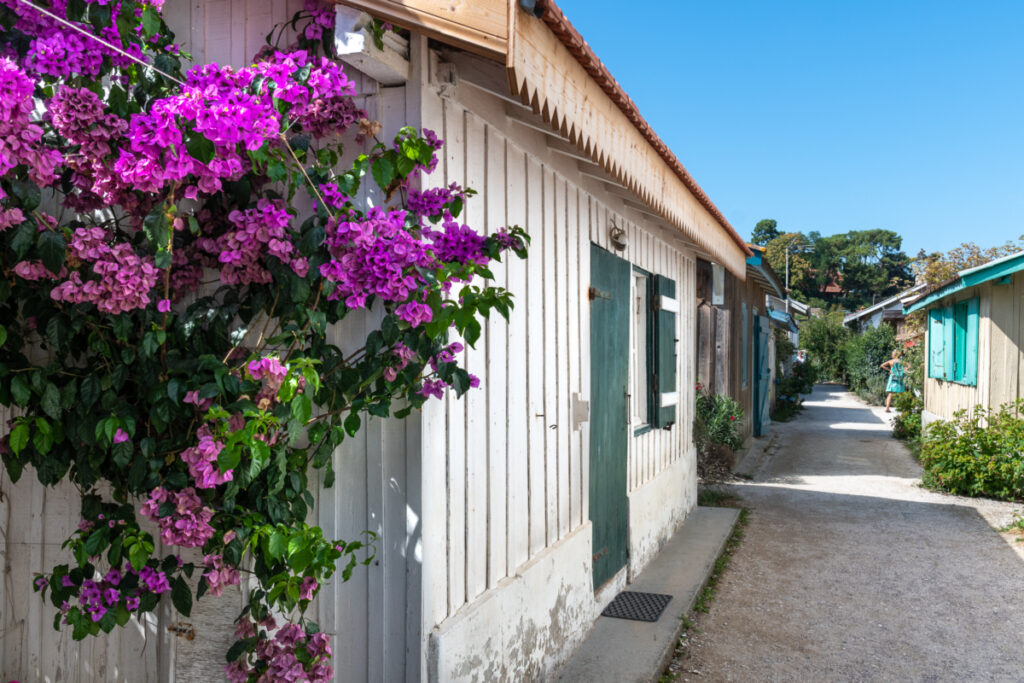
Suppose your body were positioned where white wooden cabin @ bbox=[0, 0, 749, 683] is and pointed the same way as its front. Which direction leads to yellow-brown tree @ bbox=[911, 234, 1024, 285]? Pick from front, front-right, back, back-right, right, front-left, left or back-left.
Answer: left

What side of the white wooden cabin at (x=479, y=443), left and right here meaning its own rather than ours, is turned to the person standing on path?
left

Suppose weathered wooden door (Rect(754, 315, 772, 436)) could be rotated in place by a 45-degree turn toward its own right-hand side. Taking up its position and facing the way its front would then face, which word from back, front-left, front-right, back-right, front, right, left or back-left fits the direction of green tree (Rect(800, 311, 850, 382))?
back-left

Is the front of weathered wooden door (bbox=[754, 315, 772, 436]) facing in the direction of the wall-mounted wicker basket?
no

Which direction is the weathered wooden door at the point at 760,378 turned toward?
to the viewer's right

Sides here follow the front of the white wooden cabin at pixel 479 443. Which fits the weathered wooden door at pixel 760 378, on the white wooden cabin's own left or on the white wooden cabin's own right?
on the white wooden cabin's own left

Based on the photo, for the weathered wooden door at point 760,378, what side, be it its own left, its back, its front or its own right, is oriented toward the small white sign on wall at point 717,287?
right

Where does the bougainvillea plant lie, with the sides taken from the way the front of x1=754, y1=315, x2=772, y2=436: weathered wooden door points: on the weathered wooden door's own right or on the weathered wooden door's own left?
on the weathered wooden door's own right

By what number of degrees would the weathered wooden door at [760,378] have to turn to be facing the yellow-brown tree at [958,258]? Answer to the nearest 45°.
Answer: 0° — it already faces it

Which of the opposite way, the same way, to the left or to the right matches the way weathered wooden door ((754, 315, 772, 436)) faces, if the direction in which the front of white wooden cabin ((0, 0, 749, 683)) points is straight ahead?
the same way
